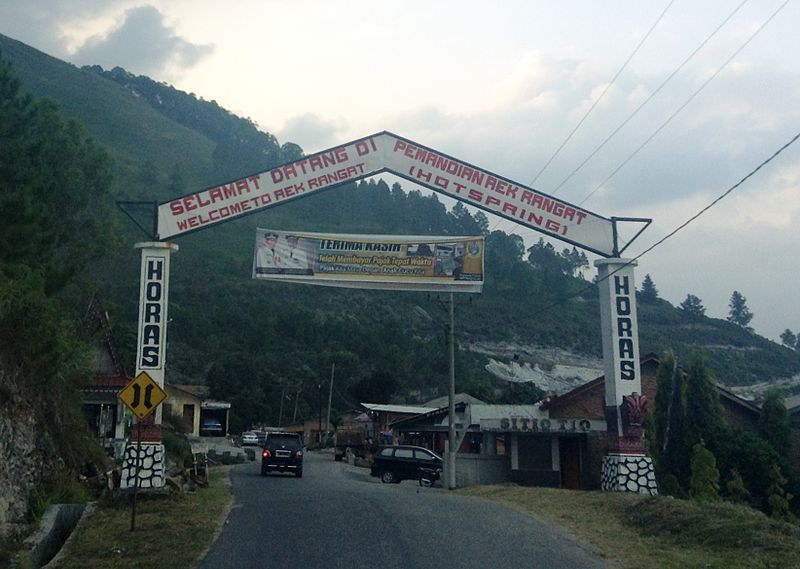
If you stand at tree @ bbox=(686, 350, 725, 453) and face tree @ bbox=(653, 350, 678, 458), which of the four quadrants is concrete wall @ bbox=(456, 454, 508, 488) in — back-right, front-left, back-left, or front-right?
front-right

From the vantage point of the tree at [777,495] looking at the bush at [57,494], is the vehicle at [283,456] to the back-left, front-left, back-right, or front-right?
front-right

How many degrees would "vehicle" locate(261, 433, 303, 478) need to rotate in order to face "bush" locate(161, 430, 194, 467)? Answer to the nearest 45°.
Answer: approximately 45° to its left

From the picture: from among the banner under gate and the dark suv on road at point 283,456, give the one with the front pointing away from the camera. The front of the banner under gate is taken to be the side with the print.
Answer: the dark suv on road

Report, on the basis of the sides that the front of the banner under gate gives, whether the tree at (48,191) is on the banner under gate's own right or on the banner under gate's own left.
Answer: on the banner under gate's own right

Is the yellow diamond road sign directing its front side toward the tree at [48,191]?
no

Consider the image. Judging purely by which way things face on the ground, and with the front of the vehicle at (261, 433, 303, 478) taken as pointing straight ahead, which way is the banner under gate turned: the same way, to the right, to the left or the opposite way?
the opposite way

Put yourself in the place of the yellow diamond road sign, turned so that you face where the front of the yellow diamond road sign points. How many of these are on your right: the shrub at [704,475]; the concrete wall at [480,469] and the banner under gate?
0

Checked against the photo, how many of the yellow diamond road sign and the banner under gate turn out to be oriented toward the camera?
2

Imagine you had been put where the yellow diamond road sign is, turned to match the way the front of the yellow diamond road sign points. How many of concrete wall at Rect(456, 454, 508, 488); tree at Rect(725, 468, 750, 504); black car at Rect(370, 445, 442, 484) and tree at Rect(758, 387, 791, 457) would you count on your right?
0

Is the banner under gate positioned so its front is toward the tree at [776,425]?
no

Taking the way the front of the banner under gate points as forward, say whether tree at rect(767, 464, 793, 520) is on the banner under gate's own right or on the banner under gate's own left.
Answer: on the banner under gate's own left

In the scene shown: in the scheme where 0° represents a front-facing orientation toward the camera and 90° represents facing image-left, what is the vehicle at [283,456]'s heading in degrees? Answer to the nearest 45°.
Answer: approximately 180°

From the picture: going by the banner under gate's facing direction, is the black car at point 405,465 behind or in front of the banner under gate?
behind

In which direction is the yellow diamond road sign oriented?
toward the camera

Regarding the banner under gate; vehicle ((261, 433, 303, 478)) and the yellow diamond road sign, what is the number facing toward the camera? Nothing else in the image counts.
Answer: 2

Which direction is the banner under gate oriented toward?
toward the camera

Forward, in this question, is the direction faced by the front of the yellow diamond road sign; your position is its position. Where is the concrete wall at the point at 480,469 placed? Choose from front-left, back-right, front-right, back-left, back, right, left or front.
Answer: back-left

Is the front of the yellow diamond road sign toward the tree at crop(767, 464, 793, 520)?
no

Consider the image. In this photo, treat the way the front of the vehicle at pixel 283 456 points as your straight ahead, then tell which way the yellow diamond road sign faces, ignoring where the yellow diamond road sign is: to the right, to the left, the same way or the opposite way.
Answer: the opposite way

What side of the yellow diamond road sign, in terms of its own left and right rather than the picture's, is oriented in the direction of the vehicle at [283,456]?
back
